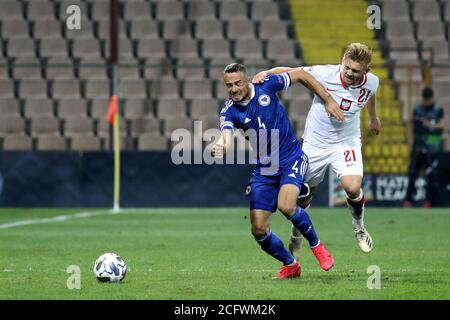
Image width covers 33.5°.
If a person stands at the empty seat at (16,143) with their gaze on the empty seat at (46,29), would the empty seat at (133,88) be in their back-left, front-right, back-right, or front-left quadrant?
front-right

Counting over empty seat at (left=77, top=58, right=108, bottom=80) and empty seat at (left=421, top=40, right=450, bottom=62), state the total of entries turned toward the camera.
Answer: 2

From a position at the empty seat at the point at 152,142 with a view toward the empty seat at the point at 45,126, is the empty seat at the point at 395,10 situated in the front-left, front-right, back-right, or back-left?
back-right

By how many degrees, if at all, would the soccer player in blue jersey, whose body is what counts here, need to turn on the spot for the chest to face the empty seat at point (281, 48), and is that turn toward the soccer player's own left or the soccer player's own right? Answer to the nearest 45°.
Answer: approximately 135° to the soccer player's own right

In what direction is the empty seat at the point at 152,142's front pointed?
toward the camera

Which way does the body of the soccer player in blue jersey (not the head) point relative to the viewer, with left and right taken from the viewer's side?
facing the viewer and to the left of the viewer

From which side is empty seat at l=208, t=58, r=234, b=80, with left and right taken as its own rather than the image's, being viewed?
front

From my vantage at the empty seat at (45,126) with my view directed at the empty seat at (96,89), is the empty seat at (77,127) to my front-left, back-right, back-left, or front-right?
front-right

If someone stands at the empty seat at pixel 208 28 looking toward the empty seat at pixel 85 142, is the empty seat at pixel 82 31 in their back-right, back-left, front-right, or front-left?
front-right

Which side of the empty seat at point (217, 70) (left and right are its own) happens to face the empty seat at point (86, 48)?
right

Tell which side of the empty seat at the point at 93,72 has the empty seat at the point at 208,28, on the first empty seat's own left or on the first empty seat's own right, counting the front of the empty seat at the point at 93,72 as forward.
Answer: on the first empty seat's own left

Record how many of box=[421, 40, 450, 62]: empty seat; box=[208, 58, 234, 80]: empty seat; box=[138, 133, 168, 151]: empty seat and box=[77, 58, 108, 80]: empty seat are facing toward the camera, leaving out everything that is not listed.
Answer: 4

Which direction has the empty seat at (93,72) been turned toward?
toward the camera

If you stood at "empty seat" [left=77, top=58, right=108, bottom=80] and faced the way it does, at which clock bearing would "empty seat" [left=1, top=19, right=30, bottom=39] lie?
"empty seat" [left=1, top=19, right=30, bottom=39] is roughly at 4 o'clock from "empty seat" [left=77, top=58, right=108, bottom=80].
